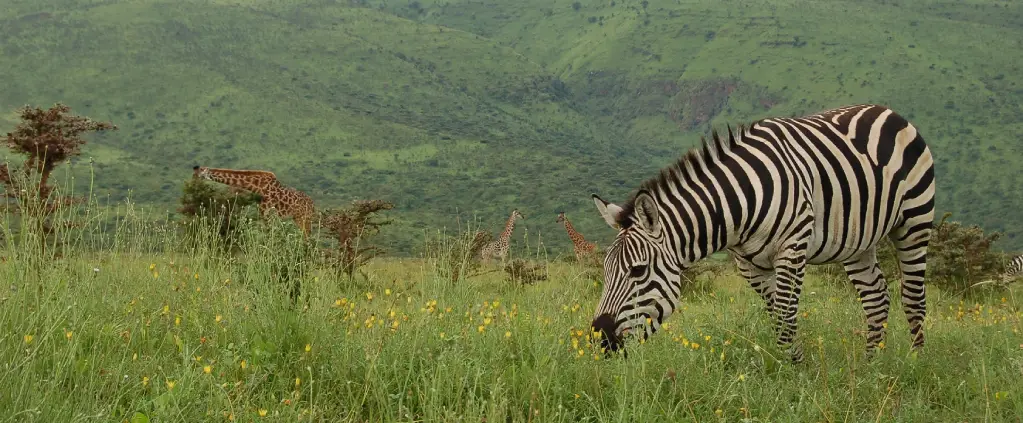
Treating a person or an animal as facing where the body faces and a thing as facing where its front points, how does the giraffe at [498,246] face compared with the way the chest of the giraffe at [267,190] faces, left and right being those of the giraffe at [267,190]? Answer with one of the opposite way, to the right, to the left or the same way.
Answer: the opposite way

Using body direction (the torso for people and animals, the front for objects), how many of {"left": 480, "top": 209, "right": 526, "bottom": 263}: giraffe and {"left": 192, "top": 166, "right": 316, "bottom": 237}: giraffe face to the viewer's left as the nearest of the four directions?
1

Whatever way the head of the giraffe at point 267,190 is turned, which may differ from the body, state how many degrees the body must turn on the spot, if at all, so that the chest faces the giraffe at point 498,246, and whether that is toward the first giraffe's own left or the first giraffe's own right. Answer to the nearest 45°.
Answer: approximately 135° to the first giraffe's own right

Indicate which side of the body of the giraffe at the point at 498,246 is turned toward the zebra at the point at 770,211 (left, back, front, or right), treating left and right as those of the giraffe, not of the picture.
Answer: right

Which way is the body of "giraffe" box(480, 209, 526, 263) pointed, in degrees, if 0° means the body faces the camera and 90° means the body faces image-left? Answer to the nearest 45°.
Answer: approximately 270°

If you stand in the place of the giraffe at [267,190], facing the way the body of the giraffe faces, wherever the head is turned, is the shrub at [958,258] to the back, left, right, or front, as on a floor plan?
back

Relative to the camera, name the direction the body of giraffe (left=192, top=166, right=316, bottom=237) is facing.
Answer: to the viewer's left

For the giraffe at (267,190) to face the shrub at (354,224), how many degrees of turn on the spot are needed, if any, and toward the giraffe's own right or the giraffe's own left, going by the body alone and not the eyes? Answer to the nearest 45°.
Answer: approximately 135° to the giraffe's own left

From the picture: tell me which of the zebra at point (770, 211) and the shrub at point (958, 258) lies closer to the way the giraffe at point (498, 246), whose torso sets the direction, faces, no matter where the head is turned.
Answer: the shrub

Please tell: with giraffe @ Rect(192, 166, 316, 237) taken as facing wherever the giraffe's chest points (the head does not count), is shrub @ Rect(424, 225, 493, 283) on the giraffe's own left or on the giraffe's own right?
on the giraffe's own left

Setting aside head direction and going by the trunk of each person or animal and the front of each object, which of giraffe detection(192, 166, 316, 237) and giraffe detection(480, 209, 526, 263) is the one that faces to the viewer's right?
giraffe detection(480, 209, 526, 263)
